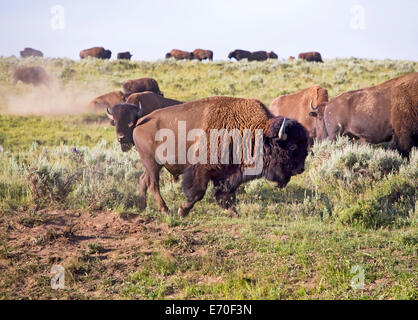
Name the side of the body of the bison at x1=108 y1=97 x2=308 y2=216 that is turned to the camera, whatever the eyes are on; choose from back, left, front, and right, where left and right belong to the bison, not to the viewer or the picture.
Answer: right

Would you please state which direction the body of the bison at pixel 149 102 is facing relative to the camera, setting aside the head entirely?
to the viewer's left

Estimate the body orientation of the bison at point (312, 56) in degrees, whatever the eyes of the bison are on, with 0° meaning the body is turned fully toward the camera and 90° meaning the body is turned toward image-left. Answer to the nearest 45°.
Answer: approximately 270°

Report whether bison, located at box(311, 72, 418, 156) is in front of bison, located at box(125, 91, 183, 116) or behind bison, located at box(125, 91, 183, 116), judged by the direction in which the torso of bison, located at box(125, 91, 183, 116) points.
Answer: behind

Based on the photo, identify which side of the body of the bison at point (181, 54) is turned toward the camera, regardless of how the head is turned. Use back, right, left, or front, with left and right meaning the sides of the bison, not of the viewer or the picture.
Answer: left

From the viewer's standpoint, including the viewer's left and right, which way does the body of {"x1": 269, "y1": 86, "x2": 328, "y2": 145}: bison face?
facing to the right of the viewer
